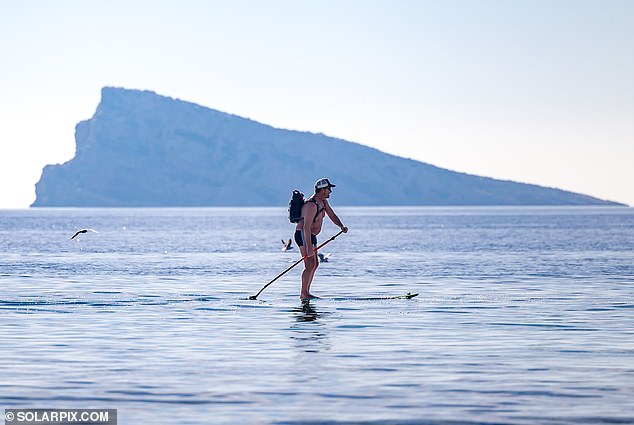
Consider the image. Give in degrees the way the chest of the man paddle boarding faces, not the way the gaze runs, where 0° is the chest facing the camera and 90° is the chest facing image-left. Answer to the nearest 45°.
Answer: approximately 270°
